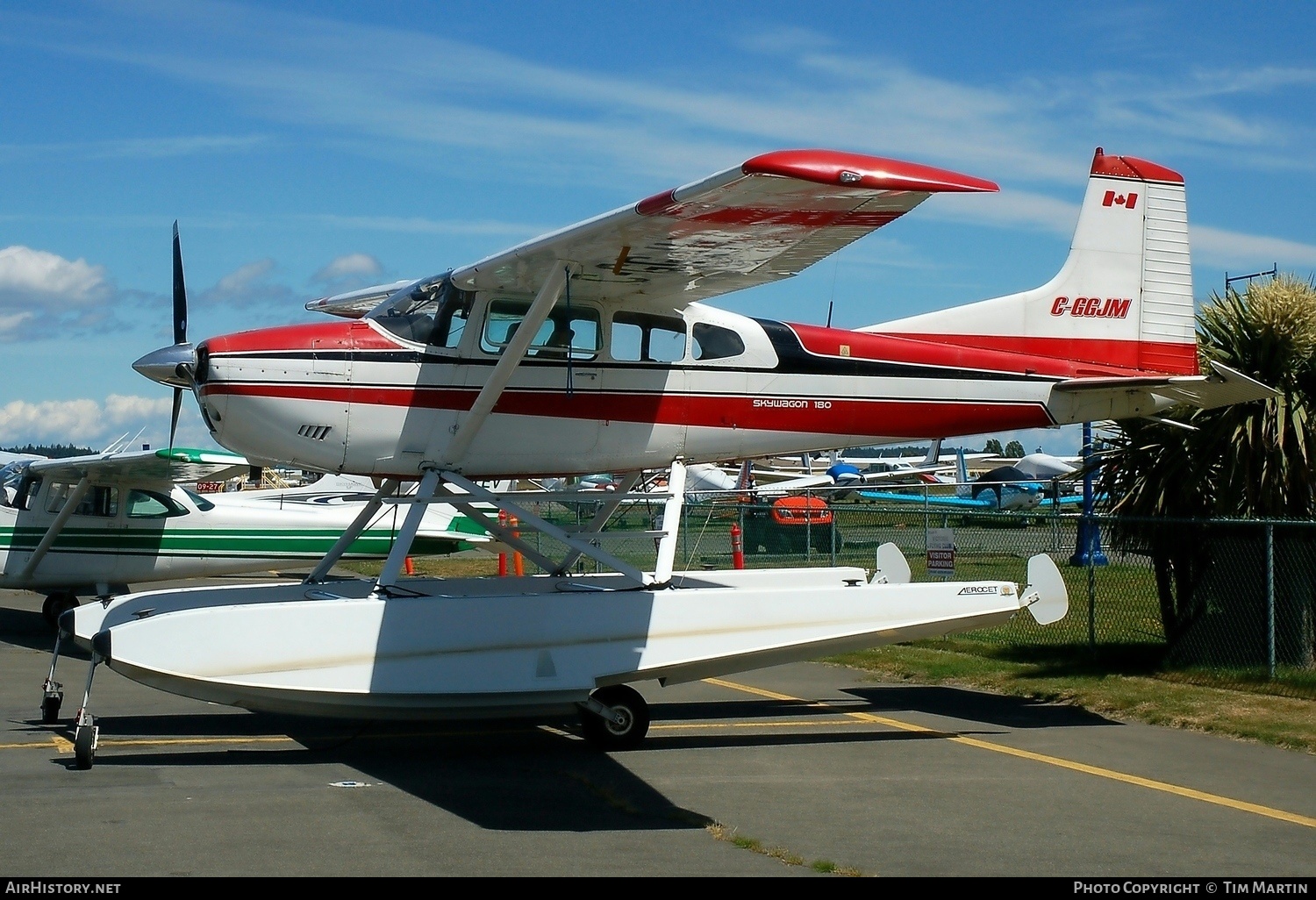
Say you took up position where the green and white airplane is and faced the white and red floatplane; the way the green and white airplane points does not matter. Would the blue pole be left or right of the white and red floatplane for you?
left

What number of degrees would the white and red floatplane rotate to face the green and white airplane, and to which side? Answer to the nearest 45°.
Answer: approximately 45° to its right

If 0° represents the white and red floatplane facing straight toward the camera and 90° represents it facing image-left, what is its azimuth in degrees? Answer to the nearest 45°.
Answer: approximately 90°

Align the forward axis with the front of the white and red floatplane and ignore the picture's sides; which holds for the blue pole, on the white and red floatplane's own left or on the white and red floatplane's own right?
on the white and red floatplane's own right

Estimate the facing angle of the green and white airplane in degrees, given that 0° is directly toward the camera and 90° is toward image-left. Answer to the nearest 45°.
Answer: approximately 90°

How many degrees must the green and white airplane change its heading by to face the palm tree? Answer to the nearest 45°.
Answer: approximately 135° to its left

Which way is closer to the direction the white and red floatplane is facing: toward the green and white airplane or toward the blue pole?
the green and white airplane

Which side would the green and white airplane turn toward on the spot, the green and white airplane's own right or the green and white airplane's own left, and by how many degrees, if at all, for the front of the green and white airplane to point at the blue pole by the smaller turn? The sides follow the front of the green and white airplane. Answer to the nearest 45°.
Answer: approximately 180°
